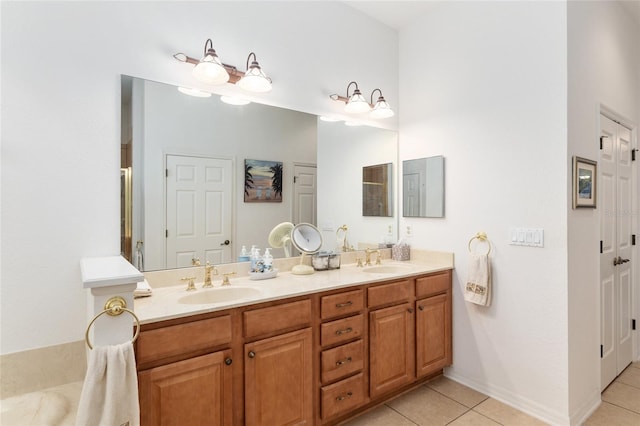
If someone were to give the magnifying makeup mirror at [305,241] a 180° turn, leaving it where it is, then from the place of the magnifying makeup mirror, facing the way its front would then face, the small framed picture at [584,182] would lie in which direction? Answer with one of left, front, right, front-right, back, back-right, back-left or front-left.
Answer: back-right

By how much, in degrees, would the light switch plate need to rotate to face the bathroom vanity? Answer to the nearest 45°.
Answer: approximately 45° to its right

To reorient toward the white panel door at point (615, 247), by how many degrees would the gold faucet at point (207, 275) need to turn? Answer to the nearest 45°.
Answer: approximately 45° to its left

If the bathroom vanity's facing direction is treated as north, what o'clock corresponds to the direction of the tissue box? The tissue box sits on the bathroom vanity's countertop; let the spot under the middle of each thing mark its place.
The tissue box is roughly at 9 o'clock from the bathroom vanity.

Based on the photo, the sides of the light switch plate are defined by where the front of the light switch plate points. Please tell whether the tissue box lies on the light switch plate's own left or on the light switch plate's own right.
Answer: on the light switch plate's own right

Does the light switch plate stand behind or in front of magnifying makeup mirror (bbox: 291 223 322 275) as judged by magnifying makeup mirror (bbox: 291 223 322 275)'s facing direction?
in front

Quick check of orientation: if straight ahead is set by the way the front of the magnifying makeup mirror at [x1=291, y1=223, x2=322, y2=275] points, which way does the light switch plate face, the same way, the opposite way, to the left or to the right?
to the right

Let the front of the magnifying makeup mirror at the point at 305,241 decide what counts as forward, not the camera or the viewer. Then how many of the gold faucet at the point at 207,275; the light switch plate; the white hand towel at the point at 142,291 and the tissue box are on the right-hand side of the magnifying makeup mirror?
2

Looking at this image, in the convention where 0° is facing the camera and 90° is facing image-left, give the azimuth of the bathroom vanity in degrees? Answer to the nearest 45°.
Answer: approximately 315°

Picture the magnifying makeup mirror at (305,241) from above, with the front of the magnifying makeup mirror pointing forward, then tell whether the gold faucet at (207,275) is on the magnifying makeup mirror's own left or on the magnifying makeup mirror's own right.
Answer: on the magnifying makeup mirror's own right

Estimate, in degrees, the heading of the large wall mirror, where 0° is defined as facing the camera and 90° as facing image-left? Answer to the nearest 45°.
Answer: approximately 315°

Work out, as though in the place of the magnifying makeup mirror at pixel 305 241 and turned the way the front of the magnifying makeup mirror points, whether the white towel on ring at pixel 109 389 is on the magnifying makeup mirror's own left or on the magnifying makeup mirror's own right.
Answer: on the magnifying makeup mirror's own right
